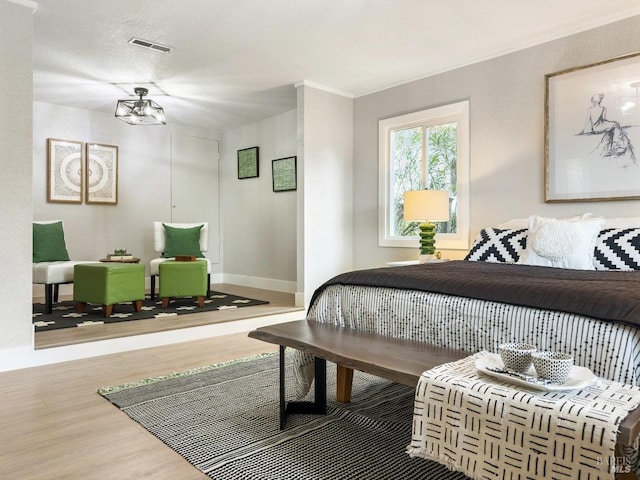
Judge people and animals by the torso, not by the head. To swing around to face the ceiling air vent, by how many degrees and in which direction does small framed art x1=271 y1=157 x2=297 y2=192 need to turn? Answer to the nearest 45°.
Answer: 0° — it already faces it

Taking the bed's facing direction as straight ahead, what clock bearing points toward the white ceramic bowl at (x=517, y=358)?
The white ceramic bowl is roughly at 11 o'clock from the bed.

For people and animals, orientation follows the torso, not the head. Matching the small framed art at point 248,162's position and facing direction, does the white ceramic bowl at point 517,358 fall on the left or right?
on its left

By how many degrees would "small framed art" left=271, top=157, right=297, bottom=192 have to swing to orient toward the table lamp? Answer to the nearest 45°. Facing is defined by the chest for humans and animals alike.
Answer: approximately 90° to its left

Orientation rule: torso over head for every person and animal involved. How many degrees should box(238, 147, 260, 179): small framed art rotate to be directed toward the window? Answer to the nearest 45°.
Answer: approximately 90° to its left

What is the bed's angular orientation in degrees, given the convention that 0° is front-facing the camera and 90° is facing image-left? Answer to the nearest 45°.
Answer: approximately 45°

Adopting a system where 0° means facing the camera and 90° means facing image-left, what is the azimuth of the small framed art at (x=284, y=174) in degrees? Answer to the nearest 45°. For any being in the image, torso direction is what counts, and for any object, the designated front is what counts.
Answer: approximately 45°
